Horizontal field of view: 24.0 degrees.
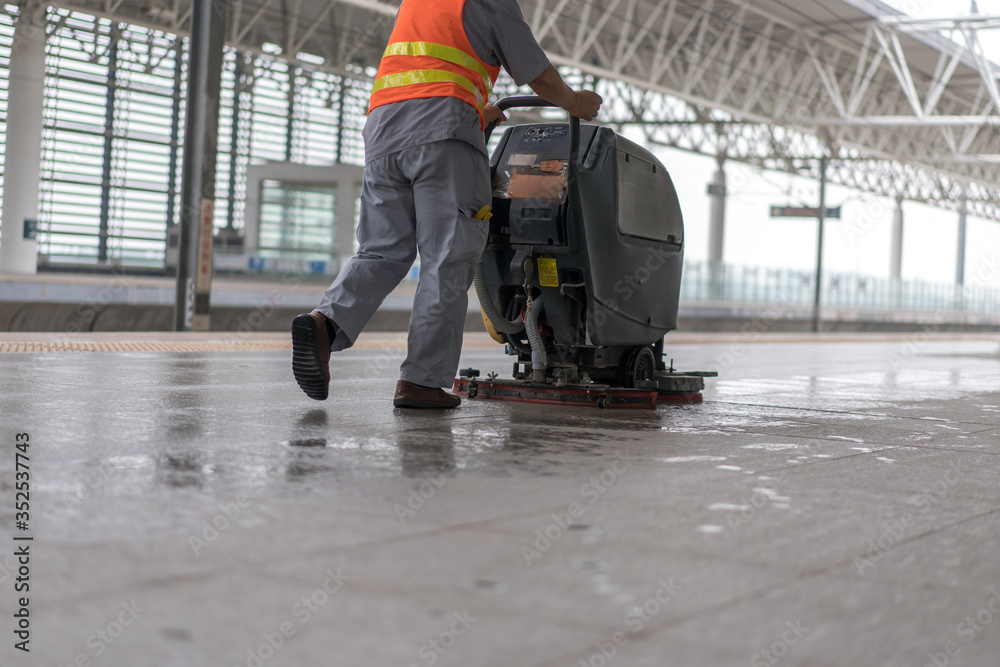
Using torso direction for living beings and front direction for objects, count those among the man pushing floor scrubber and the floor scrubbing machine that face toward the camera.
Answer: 0

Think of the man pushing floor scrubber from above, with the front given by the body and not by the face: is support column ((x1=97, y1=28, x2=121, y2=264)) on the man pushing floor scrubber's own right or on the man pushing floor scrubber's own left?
on the man pushing floor scrubber's own left

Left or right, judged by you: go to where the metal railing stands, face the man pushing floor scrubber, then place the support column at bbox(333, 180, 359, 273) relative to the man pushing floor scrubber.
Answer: right

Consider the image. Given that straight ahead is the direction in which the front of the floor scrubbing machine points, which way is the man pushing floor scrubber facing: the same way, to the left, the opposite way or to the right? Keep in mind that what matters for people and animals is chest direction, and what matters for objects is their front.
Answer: the same way

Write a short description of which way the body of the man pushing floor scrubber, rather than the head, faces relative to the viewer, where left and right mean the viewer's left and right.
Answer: facing away from the viewer and to the right of the viewer

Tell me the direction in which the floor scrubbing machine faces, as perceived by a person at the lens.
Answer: facing away from the viewer and to the right of the viewer
